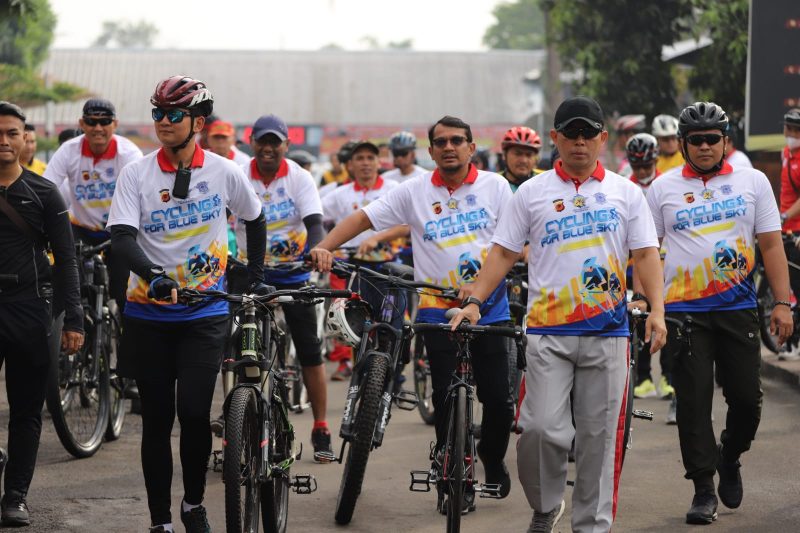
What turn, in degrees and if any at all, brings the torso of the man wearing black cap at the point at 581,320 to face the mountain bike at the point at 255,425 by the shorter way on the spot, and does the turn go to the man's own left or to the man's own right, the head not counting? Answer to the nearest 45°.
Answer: approximately 90° to the man's own right

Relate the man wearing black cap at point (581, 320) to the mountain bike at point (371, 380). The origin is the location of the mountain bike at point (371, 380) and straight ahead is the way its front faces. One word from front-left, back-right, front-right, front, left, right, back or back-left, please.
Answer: front-left

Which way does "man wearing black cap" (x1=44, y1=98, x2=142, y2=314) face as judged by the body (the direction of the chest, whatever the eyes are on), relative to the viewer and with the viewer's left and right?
facing the viewer

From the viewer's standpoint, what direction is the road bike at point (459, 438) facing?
toward the camera

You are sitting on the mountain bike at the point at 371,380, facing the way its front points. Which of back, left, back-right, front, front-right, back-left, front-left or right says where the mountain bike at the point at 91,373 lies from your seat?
back-right

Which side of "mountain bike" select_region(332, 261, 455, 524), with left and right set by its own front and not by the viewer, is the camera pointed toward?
front
